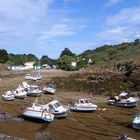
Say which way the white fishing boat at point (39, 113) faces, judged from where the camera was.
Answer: facing away from the viewer and to the left of the viewer
